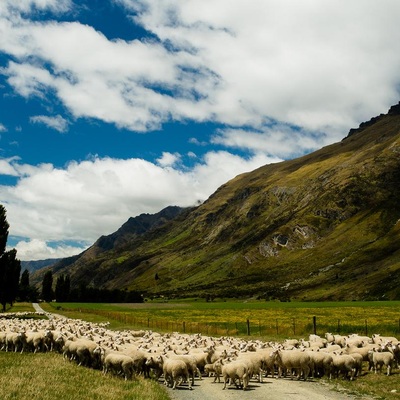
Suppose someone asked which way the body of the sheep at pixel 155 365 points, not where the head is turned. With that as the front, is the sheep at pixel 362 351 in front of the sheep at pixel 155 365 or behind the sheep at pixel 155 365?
behind
